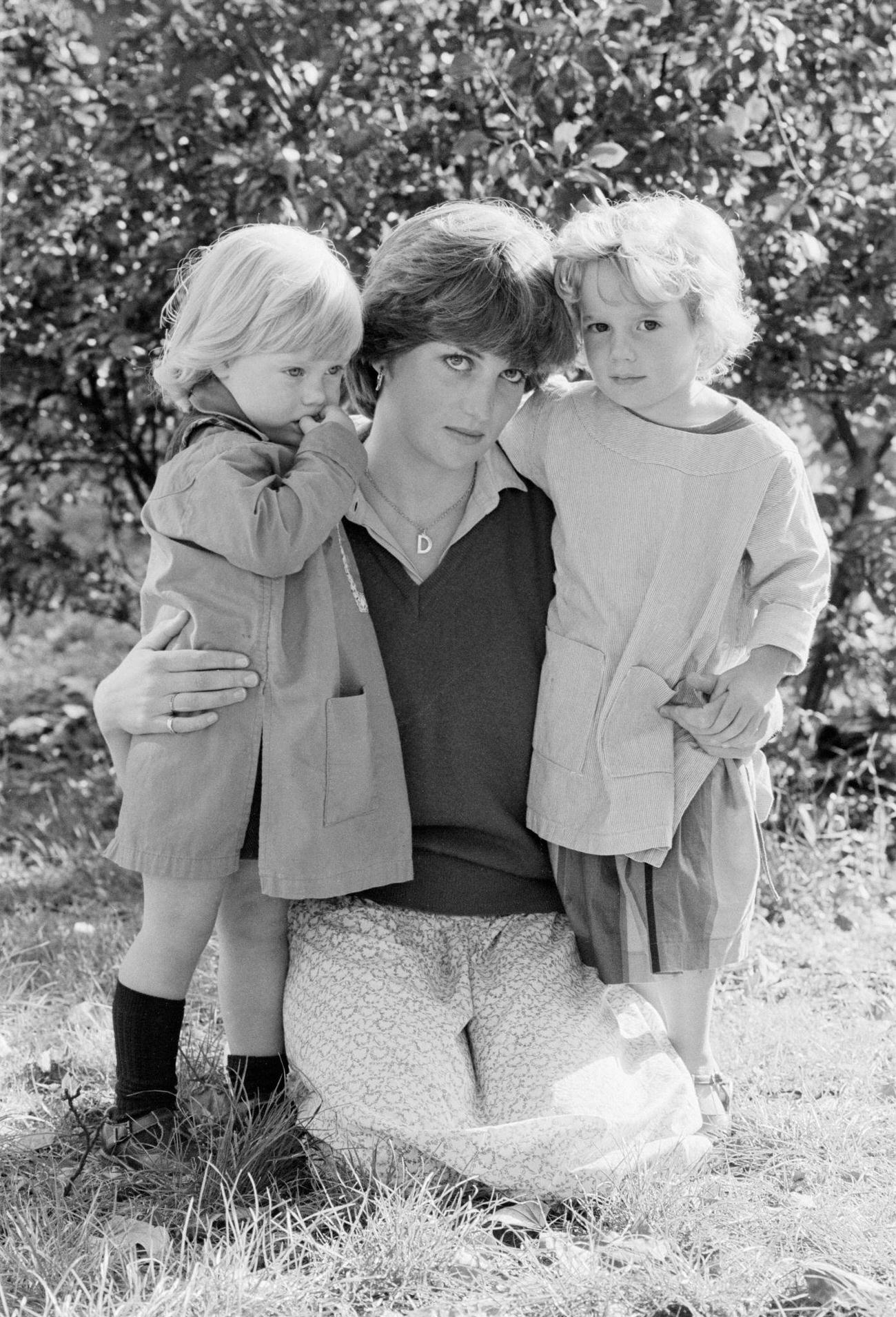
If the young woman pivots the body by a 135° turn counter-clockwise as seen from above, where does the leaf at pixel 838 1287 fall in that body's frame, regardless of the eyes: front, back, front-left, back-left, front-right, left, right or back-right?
right

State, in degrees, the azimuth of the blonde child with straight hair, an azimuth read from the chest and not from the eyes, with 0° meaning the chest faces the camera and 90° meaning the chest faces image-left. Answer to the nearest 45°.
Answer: approximately 315°

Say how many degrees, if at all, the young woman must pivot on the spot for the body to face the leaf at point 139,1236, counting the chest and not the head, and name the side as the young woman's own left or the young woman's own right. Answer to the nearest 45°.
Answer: approximately 45° to the young woman's own right

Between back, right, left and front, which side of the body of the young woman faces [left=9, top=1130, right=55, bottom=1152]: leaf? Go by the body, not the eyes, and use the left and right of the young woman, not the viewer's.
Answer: right

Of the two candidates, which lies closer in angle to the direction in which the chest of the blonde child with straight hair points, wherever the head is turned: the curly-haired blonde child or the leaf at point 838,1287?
the leaf

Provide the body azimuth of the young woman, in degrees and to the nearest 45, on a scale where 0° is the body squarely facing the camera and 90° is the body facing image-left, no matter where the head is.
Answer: approximately 0°
